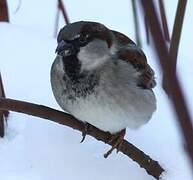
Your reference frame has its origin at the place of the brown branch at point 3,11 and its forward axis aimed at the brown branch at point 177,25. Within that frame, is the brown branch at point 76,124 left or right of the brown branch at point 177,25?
right

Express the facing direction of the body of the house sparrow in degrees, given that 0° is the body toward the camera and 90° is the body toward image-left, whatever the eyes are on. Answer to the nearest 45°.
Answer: approximately 45°

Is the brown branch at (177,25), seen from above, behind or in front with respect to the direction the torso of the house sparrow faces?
behind
